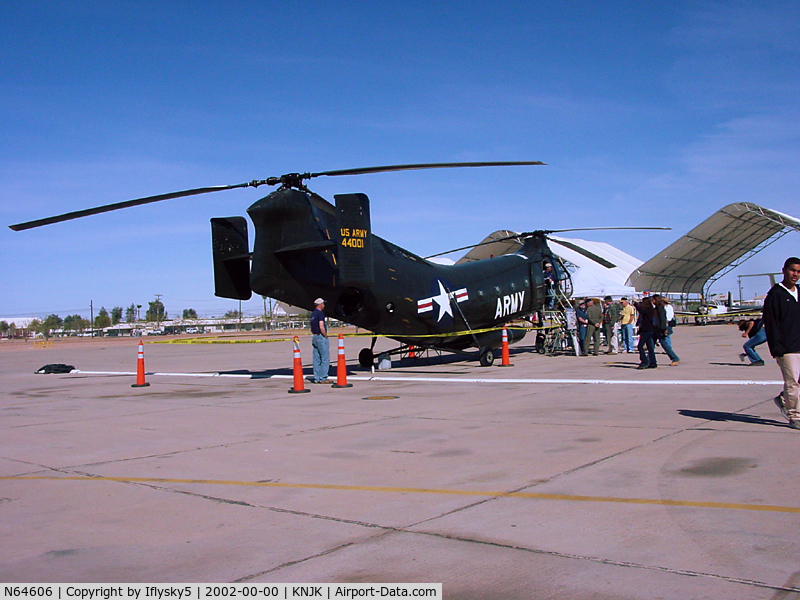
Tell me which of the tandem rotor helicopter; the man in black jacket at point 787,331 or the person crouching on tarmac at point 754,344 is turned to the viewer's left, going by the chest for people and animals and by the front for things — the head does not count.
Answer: the person crouching on tarmac

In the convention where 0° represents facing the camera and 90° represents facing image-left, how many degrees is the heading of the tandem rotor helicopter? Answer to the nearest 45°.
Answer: approximately 225°

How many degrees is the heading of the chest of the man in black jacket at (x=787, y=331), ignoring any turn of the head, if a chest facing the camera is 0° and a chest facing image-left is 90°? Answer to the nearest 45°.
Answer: approximately 315°

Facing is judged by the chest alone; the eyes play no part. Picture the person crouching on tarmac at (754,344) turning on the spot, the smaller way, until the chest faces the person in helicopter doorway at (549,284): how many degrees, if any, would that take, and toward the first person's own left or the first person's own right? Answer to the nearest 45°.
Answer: approximately 45° to the first person's own right

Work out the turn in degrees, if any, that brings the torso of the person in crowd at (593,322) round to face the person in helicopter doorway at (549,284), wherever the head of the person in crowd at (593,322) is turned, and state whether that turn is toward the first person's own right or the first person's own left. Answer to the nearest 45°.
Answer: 0° — they already face them

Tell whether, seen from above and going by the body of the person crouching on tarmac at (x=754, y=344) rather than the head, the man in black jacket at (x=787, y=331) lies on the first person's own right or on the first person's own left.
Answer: on the first person's own left

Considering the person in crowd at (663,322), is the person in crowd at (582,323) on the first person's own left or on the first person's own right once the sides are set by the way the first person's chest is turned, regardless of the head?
on the first person's own right
